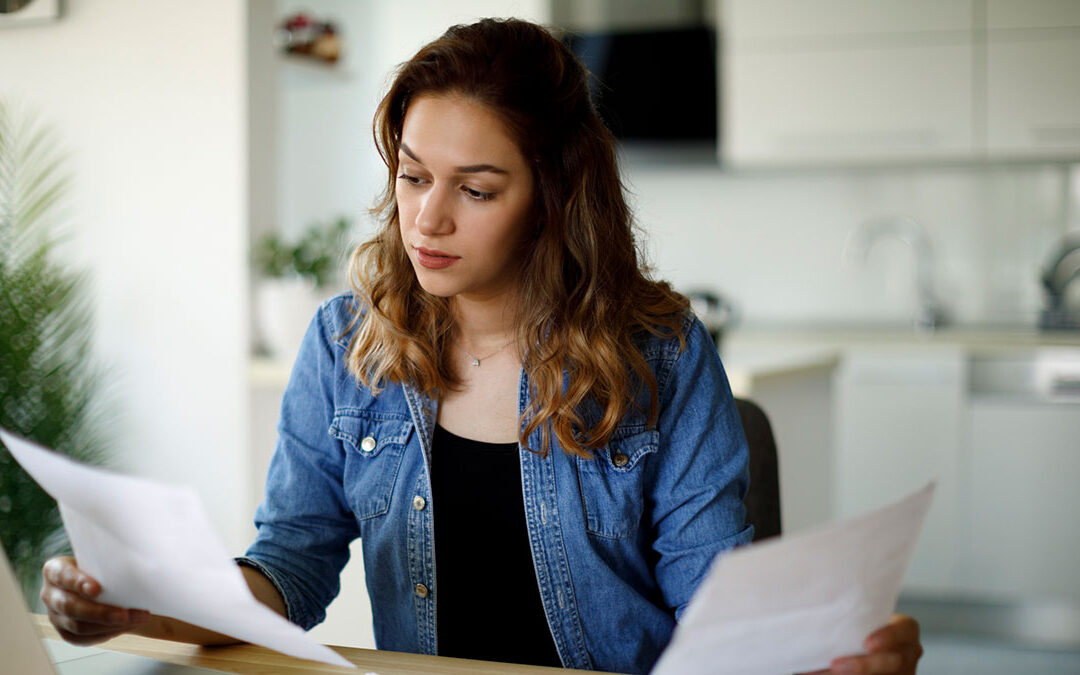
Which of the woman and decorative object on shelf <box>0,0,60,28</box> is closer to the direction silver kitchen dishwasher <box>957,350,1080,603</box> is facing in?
the woman

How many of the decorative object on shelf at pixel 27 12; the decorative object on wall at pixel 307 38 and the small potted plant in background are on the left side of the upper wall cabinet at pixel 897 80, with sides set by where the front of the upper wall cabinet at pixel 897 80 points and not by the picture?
0

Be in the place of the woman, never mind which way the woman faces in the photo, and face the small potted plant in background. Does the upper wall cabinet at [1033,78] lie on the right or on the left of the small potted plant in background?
right

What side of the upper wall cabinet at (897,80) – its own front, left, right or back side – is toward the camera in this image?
front

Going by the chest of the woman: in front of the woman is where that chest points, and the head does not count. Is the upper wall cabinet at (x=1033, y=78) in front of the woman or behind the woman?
behind

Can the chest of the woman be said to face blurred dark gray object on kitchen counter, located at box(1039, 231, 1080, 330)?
no

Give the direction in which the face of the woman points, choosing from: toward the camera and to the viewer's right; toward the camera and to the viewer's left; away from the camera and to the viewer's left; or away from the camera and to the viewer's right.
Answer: toward the camera and to the viewer's left

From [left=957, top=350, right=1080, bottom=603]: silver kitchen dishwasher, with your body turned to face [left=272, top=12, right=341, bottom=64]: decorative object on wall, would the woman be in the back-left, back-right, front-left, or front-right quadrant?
front-left
